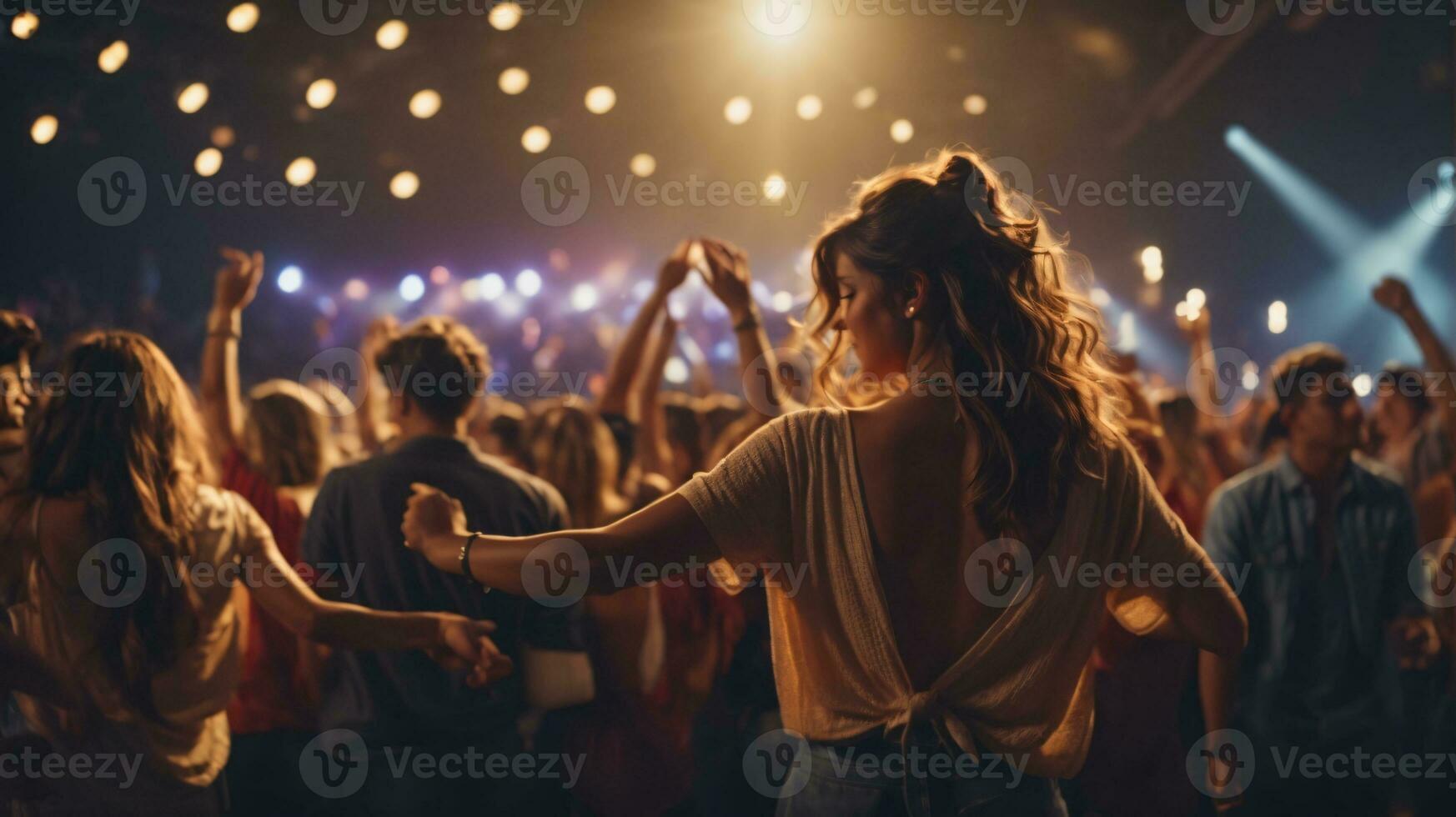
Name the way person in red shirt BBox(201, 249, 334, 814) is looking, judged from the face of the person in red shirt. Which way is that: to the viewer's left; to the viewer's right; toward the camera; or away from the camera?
away from the camera

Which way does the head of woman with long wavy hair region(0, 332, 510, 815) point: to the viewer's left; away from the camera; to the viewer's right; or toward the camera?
away from the camera

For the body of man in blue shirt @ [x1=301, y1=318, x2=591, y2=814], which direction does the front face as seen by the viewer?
away from the camera

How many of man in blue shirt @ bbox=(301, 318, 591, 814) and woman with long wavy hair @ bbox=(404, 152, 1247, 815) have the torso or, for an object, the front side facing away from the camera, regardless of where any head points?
2

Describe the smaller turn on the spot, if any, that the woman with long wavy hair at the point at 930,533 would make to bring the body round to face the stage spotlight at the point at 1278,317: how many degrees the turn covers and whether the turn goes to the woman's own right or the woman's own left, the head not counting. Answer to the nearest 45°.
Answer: approximately 45° to the woman's own right

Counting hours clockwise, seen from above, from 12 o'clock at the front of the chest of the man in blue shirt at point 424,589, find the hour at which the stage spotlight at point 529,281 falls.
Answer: The stage spotlight is roughly at 12 o'clock from the man in blue shirt.

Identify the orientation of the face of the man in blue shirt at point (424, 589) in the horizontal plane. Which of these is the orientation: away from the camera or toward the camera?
away from the camera

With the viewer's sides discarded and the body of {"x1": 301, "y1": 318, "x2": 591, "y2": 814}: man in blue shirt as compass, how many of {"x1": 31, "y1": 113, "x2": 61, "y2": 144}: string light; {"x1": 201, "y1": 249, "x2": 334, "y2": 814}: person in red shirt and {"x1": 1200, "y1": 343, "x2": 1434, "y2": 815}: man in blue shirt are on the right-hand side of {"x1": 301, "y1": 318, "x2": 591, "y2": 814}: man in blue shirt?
1

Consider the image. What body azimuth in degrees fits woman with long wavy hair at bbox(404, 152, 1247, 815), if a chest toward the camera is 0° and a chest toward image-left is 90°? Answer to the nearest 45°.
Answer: approximately 180°
